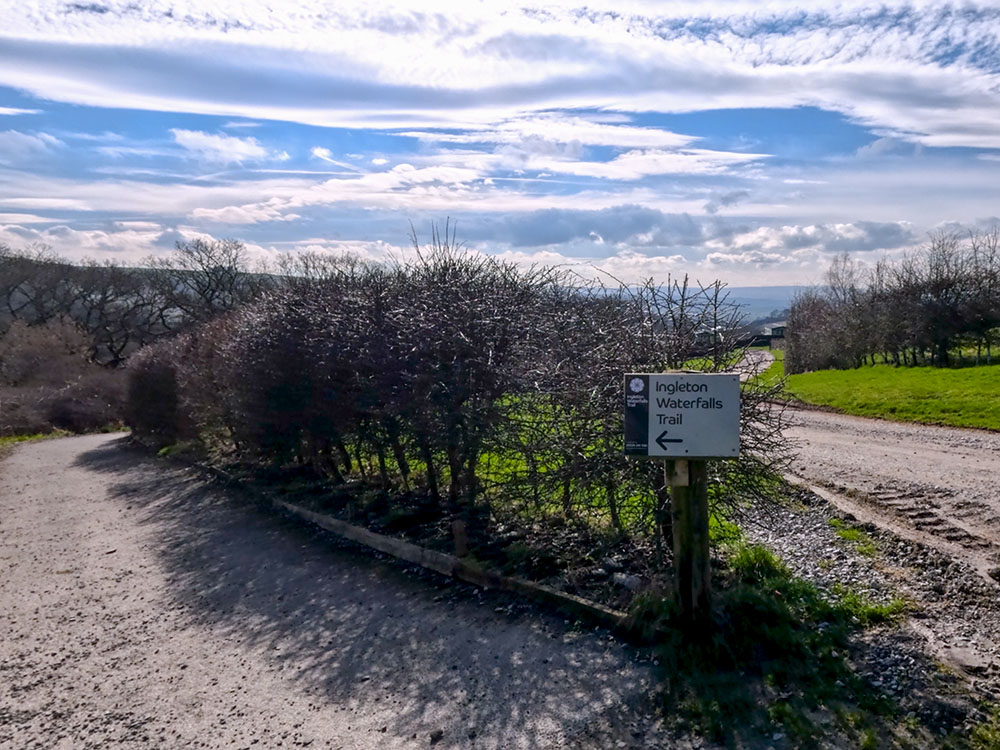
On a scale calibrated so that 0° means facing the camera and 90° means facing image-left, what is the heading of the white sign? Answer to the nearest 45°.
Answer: approximately 0°

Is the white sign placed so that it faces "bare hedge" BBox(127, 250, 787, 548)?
no
